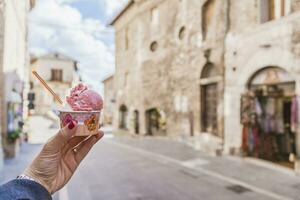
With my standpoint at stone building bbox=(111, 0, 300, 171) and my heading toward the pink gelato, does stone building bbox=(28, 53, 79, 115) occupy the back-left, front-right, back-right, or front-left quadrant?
back-right

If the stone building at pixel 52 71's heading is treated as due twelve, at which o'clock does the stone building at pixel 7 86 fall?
the stone building at pixel 7 86 is roughly at 12 o'clock from the stone building at pixel 52 71.

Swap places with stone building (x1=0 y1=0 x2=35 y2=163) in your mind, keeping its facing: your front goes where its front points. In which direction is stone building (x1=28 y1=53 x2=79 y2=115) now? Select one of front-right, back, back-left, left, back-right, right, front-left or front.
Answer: back-left

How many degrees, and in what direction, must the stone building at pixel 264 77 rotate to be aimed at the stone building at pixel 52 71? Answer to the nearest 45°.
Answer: approximately 90° to its right

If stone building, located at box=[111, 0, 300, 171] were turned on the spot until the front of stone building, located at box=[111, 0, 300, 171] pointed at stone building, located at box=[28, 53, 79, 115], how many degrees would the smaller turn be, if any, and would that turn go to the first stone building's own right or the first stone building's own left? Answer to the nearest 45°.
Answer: approximately 90° to the first stone building's own right

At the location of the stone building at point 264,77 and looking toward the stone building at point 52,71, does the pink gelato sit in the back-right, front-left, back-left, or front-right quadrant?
back-left

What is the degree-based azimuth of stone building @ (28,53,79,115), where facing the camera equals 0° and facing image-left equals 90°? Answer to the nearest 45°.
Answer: approximately 0°

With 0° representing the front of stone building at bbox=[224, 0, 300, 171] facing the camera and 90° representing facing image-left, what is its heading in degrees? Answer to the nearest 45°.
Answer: approximately 45°
